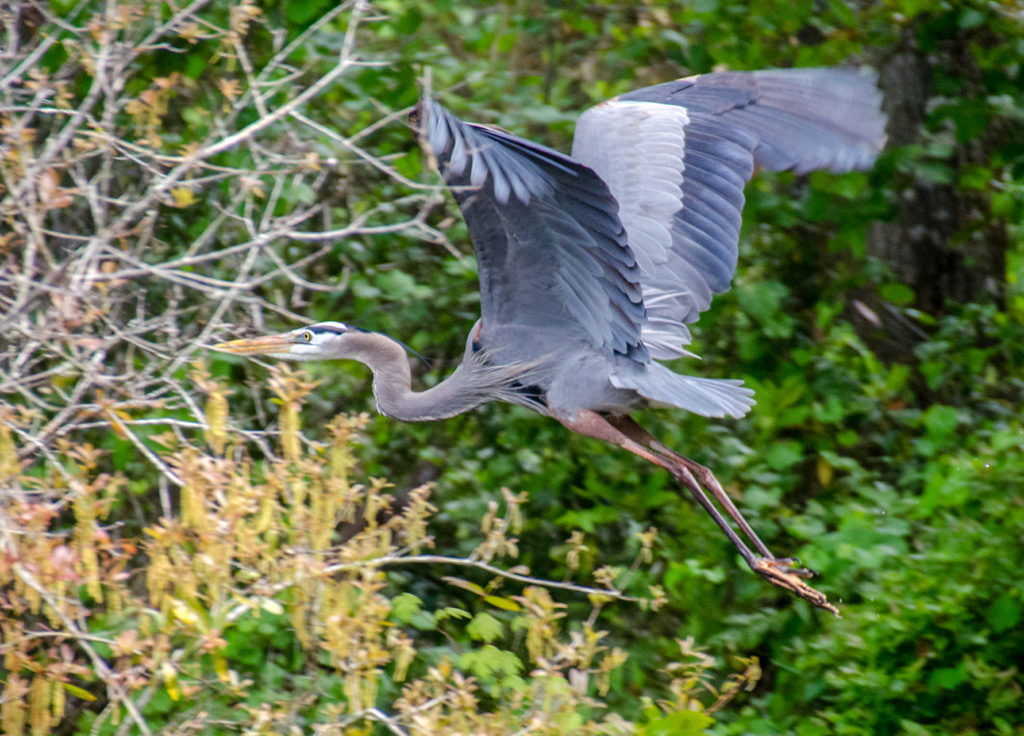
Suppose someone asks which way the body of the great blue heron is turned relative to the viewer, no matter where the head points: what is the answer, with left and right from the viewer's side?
facing to the left of the viewer
